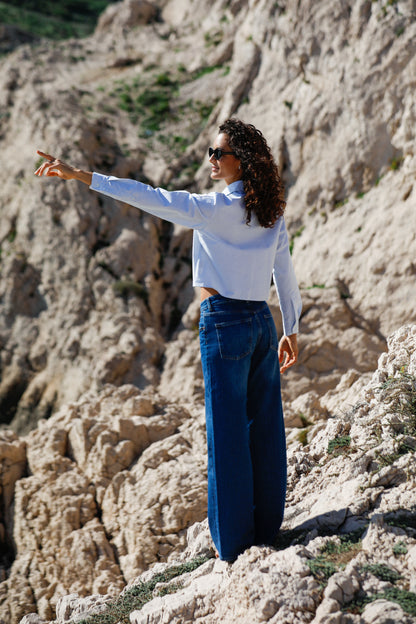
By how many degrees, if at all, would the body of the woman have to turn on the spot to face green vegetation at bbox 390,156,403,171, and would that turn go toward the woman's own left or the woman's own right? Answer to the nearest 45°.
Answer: approximately 90° to the woman's own right

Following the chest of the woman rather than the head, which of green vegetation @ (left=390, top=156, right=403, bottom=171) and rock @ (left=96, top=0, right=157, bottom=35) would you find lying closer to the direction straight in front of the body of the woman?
the rock

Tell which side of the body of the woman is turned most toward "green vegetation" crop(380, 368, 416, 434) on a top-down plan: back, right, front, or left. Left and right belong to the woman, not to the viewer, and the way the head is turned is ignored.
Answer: right

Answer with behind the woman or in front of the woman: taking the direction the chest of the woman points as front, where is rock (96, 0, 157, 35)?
in front

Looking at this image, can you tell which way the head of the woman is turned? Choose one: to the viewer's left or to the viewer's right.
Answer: to the viewer's left

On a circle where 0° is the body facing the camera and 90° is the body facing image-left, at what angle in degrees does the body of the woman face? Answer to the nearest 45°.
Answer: approximately 135°
